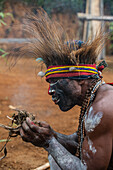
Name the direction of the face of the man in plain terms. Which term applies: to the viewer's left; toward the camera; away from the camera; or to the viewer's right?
to the viewer's left

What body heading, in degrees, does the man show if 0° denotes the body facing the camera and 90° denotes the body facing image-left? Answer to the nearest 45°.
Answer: approximately 90°
